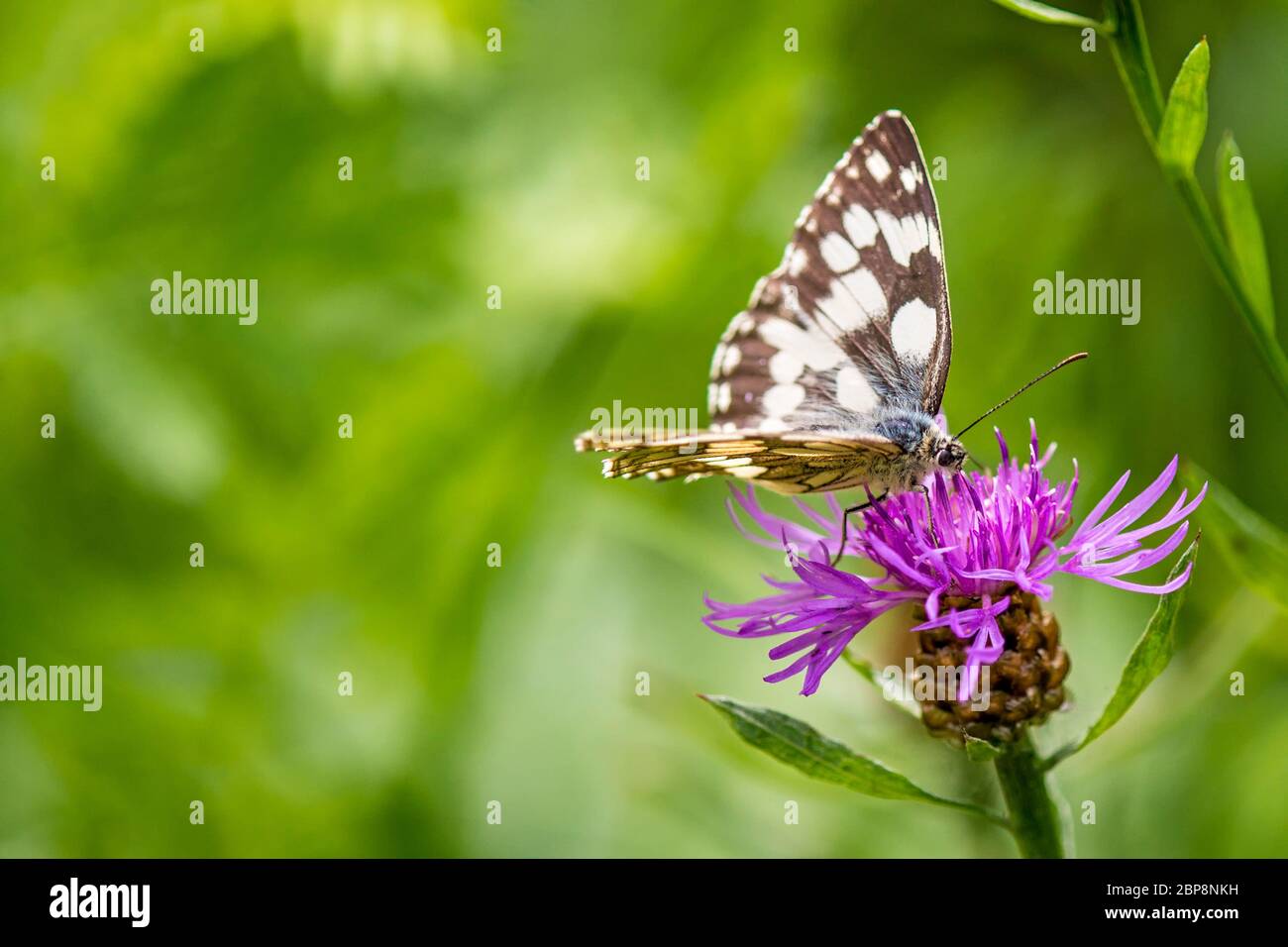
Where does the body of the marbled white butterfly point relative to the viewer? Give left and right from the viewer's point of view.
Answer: facing to the right of the viewer
